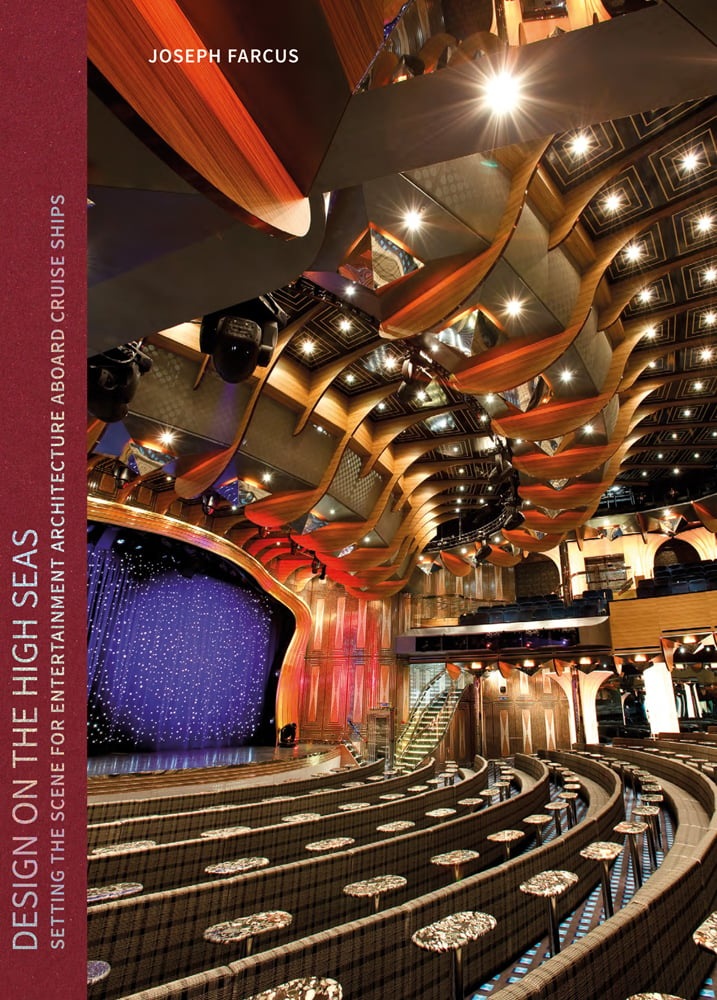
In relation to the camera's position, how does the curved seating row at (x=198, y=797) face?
facing away from the viewer and to the left of the viewer

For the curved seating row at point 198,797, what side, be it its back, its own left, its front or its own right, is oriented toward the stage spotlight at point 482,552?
right

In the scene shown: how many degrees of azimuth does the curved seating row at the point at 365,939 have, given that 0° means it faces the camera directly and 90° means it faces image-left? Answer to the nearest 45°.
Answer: approximately 135°

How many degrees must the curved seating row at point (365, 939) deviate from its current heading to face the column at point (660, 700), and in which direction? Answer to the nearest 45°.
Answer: approximately 90° to its right

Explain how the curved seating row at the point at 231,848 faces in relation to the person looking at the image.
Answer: facing away from the viewer and to the left of the viewer
